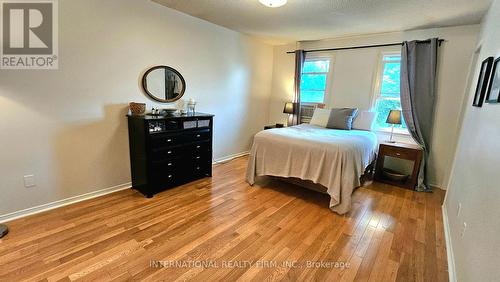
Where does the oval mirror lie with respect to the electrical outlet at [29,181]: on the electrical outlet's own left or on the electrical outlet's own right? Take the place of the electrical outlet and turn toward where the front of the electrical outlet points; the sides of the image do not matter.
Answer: on the electrical outlet's own left

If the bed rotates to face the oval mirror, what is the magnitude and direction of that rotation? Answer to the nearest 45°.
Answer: approximately 45° to its right

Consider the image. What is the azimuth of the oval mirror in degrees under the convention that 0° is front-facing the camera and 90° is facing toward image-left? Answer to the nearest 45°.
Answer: approximately 315°

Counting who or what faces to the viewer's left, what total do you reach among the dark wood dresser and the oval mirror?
0

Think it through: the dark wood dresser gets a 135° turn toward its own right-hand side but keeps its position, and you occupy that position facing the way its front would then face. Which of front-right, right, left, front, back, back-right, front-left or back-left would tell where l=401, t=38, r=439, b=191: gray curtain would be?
back

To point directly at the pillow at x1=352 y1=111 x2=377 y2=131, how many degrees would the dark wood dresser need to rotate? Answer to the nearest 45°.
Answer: approximately 45° to its left

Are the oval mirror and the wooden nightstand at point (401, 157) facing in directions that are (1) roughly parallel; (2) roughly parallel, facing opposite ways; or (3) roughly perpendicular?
roughly perpendicular

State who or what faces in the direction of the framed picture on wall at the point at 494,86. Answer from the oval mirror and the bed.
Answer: the oval mirror

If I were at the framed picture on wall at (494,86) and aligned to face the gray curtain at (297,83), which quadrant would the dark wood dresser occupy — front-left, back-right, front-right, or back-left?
front-left

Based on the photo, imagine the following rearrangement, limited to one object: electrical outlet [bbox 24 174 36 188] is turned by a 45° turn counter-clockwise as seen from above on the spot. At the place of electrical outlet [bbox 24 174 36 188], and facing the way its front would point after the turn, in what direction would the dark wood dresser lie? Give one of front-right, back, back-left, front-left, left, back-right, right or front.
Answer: front

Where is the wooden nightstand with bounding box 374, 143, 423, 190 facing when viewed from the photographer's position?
facing the viewer

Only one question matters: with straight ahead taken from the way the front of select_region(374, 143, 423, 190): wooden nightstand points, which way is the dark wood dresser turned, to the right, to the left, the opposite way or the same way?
to the left

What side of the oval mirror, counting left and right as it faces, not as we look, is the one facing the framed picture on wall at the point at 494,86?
front
